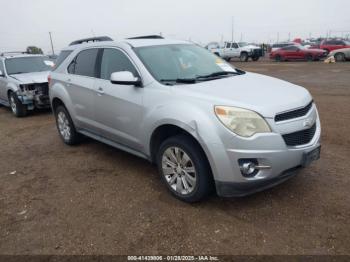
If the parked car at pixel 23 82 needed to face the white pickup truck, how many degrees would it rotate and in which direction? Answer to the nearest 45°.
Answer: approximately 90° to its left

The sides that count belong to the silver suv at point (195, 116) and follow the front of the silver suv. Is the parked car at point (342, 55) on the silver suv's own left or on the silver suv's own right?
on the silver suv's own left

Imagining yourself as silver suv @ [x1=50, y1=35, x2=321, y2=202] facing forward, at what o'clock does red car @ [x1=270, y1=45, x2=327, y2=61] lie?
The red car is roughly at 8 o'clock from the silver suv.

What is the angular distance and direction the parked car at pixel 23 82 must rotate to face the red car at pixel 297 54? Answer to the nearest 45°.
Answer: approximately 90° to its left

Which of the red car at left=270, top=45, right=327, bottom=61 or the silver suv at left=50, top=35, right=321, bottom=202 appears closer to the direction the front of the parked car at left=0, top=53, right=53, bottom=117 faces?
the silver suv

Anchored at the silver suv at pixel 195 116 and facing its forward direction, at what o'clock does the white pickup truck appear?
The white pickup truck is roughly at 8 o'clock from the silver suv.

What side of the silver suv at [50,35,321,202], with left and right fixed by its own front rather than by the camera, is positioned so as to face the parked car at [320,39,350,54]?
left

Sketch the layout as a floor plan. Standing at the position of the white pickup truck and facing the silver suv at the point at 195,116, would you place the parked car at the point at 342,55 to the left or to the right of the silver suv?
left
